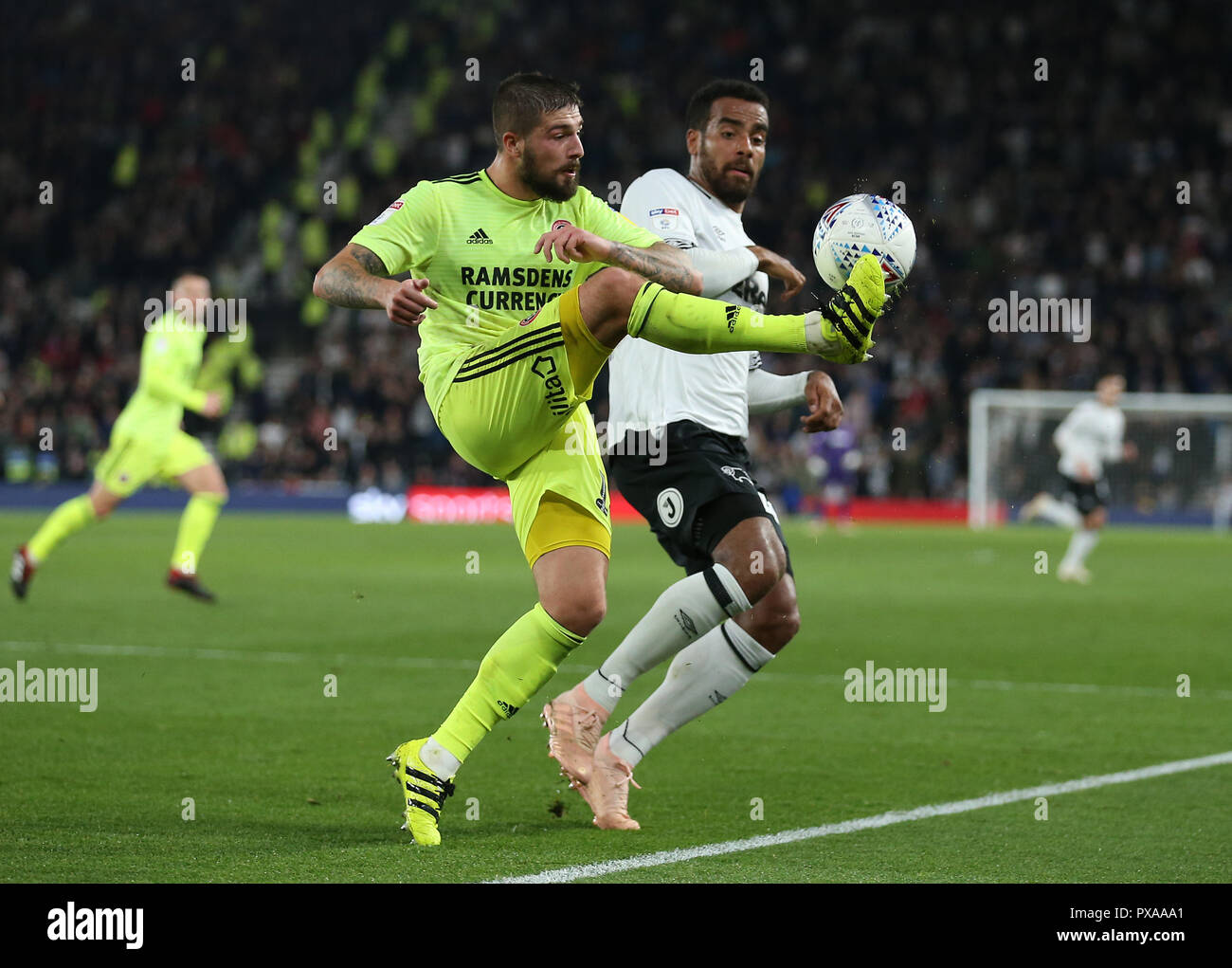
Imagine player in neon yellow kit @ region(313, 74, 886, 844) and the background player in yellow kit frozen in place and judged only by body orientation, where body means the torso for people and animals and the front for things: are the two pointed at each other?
no

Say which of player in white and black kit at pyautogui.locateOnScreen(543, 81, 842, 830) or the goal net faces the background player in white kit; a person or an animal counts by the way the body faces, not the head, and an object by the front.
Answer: the goal net

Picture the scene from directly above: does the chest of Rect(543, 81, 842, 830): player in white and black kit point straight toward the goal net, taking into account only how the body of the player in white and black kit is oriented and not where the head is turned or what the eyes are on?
no

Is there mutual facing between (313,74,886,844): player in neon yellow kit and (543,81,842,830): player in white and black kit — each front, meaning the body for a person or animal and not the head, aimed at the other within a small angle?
no

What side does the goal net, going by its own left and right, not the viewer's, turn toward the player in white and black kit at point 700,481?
front

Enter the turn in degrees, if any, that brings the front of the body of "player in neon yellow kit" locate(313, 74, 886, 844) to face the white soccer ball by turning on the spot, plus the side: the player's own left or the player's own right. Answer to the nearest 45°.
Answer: approximately 45° to the player's own left

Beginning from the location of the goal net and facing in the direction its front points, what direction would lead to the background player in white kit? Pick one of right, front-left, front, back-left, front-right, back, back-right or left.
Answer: front

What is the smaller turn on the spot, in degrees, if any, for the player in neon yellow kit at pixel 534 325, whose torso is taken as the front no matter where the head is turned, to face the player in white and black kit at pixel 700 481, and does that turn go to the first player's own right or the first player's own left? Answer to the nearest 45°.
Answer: approximately 90° to the first player's own left

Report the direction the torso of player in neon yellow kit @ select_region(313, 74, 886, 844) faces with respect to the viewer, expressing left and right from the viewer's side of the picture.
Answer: facing the viewer and to the right of the viewer

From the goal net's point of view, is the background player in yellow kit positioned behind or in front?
in front

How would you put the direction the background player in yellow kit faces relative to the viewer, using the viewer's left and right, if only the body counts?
facing to the right of the viewer

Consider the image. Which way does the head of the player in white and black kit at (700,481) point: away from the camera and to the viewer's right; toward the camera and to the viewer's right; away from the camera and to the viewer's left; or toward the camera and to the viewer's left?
toward the camera and to the viewer's right
